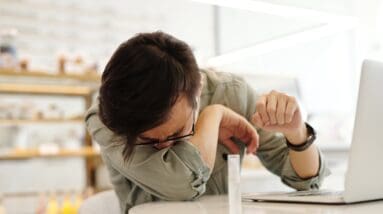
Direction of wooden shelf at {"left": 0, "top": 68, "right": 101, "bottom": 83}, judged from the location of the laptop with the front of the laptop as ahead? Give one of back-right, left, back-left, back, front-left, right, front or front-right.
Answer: front

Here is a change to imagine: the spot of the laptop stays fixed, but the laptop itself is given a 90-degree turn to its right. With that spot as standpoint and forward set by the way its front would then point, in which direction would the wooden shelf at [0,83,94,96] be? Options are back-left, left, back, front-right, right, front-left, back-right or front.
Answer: left

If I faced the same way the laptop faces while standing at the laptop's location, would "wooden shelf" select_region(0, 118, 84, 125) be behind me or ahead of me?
ahead

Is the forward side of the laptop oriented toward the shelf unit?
yes

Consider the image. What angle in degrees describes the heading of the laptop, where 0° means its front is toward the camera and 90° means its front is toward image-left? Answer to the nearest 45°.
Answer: approximately 135°
